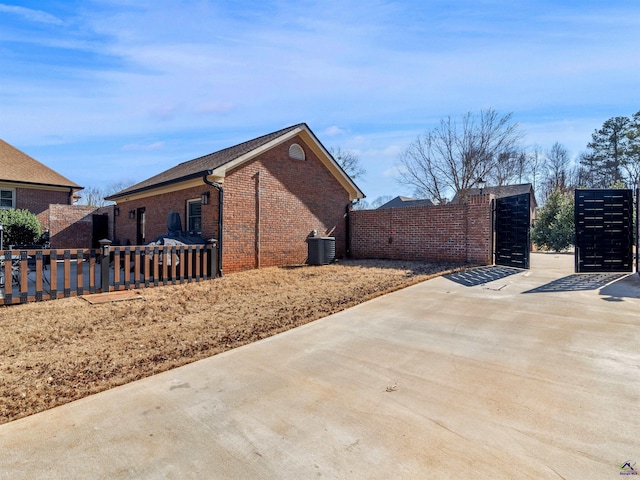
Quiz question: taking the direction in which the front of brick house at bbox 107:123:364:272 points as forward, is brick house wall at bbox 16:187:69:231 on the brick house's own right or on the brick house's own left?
on the brick house's own right

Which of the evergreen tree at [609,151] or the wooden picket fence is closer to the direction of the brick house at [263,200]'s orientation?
the wooden picket fence

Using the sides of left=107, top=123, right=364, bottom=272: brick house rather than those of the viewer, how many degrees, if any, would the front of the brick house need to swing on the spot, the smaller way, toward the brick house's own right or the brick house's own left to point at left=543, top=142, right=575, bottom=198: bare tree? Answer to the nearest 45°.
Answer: approximately 180°

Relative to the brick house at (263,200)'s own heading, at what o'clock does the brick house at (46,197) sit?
the brick house at (46,197) is roughly at 3 o'clock from the brick house at (263,200).

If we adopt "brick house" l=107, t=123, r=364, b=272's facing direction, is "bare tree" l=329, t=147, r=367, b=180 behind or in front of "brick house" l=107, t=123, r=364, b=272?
behind

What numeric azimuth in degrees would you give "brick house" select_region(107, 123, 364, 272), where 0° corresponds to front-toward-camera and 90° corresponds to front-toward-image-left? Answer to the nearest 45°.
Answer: approximately 45°

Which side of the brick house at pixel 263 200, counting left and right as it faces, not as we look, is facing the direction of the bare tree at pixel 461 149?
back

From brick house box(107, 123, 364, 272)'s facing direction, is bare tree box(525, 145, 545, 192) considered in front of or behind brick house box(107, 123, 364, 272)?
behind

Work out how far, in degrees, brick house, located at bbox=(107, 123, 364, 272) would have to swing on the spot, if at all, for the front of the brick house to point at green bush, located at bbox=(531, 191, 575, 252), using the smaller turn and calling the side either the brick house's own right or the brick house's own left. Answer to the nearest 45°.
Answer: approximately 135° to the brick house's own left

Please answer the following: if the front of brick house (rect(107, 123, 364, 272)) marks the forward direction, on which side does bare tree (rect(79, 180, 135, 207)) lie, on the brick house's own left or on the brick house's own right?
on the brick house's own right
